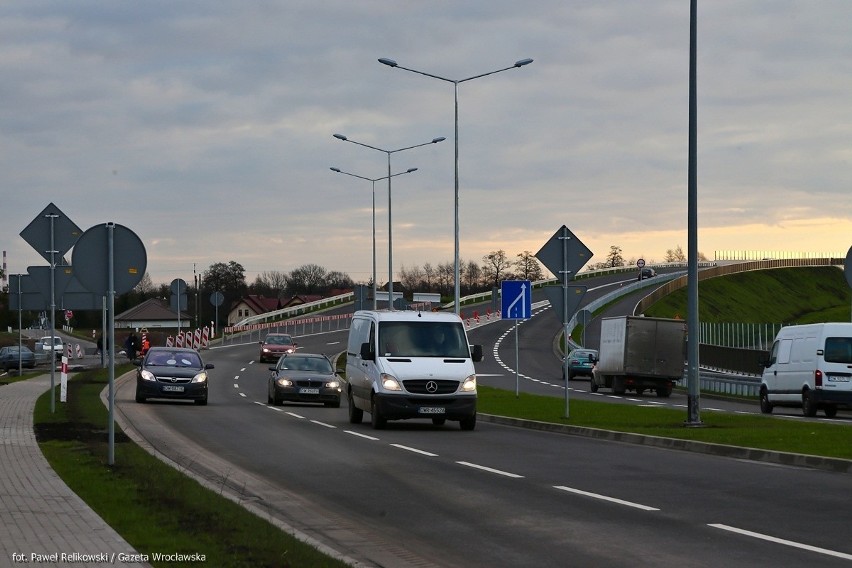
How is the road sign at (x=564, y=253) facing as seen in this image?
away from the camera

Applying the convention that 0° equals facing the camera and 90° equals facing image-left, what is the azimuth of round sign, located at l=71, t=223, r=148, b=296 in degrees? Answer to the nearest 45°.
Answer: approximately 180°

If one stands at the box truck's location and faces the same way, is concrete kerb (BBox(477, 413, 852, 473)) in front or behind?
behind

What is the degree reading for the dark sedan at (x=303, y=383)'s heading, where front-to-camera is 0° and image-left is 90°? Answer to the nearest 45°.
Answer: approximately 0°

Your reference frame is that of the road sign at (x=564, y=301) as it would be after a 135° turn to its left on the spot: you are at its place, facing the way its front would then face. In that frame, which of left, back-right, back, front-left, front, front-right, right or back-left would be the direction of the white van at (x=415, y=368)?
front-right

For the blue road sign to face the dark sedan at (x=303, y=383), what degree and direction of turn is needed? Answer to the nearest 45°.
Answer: approximately 90° to its right

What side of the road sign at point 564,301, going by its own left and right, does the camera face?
back

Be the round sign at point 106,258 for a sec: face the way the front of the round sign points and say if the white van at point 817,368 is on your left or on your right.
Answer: on your right

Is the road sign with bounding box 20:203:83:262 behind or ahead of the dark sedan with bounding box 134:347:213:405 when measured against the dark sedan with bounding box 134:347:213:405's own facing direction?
ahead

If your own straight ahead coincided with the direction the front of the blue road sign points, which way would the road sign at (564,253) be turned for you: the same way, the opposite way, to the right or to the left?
the opposite way

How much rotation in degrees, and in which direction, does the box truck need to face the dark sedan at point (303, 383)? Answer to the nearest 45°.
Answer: approximately 90° to its left

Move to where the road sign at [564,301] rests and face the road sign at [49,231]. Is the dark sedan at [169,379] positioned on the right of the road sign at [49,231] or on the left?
right

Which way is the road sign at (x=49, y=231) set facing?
away from the camera
